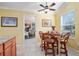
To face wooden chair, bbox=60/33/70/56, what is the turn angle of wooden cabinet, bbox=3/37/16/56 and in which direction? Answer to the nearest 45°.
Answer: approximately 45° to its left

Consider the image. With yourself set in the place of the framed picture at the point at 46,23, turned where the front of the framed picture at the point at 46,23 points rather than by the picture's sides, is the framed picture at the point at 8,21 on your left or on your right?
on your right

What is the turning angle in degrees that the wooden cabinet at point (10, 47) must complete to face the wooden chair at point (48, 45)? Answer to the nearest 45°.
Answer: approximately 45° to its left

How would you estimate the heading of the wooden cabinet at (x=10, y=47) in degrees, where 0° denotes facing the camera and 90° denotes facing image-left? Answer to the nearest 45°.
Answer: approximately 315°

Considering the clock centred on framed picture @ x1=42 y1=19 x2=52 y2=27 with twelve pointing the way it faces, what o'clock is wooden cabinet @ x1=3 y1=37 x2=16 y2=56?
The wooden cabinet is roughly at 1 o'clock from the framed picture.
